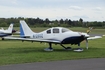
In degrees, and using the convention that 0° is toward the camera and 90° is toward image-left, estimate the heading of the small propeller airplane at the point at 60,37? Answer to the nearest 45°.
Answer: approximately 315°
